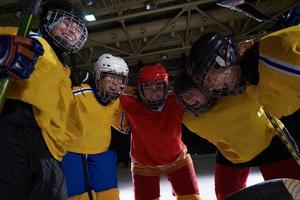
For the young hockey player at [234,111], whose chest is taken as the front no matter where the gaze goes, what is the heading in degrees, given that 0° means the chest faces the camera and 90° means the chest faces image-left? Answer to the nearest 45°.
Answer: approximately 0°

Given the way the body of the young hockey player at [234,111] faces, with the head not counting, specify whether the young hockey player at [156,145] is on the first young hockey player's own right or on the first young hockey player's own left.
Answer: on the first young hockey player's own right

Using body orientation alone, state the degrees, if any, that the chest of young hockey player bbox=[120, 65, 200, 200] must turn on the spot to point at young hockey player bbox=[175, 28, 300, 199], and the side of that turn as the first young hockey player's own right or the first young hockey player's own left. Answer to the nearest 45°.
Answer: approximately 45° to the first young hockey player's own left

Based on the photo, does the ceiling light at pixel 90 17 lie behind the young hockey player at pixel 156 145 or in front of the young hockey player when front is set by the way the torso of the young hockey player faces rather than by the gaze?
behind

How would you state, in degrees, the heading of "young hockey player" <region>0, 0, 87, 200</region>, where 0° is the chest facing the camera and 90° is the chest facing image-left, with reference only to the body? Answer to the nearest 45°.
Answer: approximately 315°

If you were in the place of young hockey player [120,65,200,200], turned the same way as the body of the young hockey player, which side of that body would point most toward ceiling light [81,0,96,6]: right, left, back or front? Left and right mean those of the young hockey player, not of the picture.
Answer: back

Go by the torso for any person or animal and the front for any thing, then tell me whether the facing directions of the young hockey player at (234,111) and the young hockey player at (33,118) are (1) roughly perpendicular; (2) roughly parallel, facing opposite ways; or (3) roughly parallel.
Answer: roughly perpendicular

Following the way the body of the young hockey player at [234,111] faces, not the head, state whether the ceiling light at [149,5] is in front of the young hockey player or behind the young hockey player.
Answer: behind

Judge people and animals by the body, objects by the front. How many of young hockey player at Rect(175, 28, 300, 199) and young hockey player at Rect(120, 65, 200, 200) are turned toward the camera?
2

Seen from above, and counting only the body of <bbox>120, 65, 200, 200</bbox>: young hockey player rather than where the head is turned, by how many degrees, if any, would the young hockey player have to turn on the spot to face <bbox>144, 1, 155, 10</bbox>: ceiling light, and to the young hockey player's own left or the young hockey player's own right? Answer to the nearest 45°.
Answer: approximately 180°

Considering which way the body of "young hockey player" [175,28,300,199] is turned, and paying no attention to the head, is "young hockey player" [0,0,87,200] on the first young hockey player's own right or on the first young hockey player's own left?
on the first young hockey player's own right

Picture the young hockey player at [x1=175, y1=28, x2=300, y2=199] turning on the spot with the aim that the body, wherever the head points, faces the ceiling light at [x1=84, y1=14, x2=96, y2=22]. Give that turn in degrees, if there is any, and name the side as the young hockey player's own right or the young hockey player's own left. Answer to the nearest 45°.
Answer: approximately 135° to the young hockey player's own right
